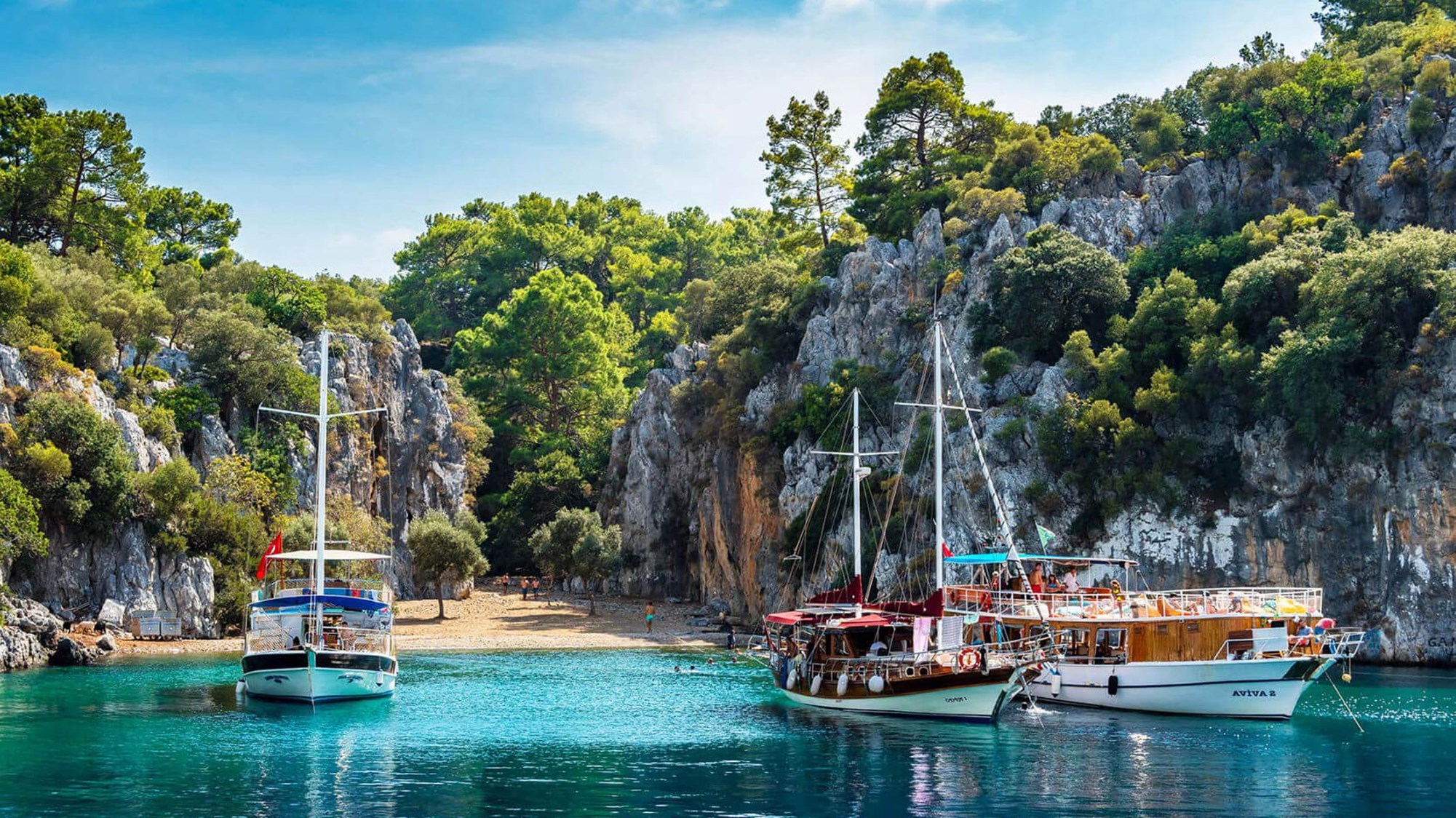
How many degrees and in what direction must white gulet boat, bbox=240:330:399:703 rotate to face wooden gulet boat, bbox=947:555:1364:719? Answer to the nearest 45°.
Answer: approximately 90° to its left

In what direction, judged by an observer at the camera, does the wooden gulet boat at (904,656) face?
facing the viewer and to the right of the viewer

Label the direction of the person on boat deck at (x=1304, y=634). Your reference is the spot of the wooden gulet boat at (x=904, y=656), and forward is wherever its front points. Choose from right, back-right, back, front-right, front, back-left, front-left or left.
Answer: front-left

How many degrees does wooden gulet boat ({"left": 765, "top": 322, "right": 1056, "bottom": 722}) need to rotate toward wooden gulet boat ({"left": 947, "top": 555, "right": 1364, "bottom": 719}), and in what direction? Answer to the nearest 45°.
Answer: approximately 45° to its left

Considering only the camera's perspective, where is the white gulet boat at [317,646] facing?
facing the viewer

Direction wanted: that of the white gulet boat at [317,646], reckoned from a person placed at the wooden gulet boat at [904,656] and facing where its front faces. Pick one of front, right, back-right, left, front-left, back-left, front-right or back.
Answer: back-right

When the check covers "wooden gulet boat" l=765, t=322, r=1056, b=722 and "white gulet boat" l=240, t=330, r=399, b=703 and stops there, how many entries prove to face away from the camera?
0
